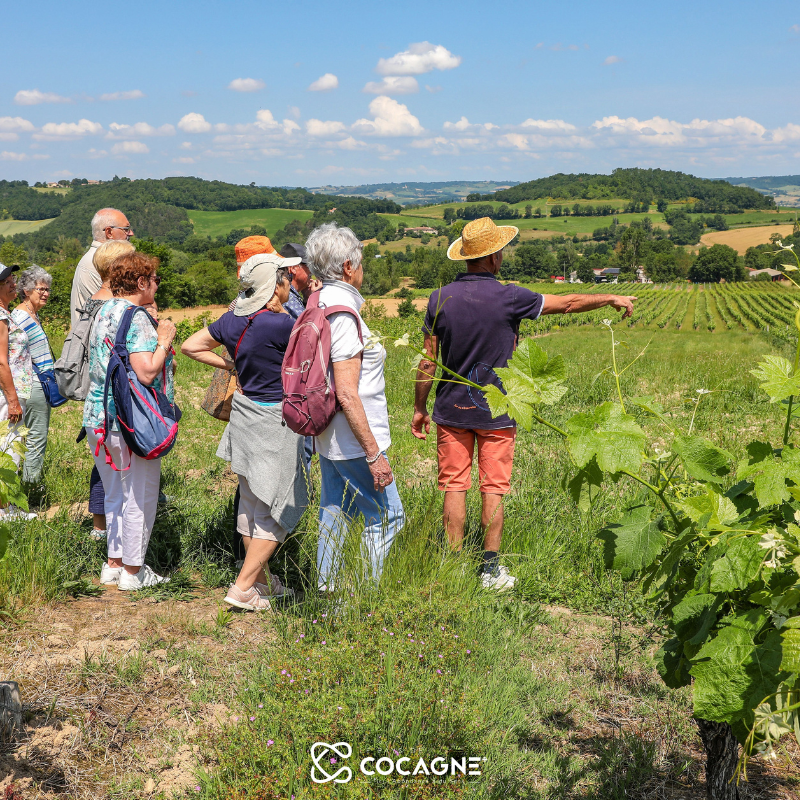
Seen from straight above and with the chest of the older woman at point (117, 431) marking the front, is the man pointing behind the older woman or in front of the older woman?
in front

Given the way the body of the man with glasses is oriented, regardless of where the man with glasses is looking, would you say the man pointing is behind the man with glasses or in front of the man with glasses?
in front

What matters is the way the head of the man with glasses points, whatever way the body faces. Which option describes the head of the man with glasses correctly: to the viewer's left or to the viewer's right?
to the viewer's right

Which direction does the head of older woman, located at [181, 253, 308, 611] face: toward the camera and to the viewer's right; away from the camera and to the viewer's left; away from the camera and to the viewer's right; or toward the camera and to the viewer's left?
away from the camera and to the viewer's right

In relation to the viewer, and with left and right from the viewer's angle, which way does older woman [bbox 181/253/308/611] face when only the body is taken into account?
facing away from the viewer and to the right of the viewer

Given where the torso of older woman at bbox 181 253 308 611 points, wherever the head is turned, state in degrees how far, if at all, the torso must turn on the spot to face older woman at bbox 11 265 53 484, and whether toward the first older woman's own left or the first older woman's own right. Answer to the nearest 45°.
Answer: approximately 90° to the first older woman's own left

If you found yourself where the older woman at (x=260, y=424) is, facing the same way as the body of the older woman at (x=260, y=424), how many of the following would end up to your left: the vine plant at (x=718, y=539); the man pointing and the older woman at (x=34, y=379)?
1

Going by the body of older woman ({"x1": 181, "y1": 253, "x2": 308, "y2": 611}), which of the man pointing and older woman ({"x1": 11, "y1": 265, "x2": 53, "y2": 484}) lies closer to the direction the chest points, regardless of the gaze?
the man pointing

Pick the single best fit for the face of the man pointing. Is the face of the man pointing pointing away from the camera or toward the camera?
away from the camera

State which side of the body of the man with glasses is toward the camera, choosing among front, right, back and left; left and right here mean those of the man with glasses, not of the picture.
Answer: right
